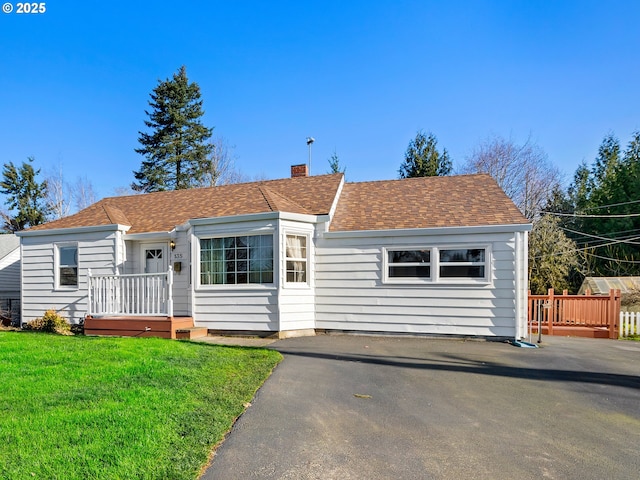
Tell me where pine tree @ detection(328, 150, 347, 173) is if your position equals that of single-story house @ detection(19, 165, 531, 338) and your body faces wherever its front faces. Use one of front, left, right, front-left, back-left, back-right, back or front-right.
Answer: back

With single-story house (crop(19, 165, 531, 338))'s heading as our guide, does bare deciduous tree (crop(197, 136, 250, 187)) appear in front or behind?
behind

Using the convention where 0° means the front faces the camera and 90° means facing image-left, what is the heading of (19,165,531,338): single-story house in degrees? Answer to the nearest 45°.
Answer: approximately 0°

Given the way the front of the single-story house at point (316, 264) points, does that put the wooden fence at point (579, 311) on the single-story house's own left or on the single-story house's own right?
on the single-story house's own left
